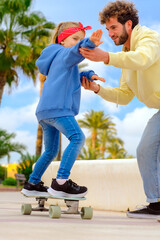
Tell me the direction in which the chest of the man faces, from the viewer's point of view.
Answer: to the viewer's left

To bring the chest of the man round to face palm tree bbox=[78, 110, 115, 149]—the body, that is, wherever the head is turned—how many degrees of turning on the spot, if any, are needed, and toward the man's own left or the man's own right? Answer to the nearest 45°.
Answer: approximately 90° to the man's own right

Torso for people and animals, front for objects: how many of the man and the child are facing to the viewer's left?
1

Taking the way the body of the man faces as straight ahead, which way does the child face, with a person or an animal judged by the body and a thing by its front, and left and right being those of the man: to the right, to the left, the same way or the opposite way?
the opposite way

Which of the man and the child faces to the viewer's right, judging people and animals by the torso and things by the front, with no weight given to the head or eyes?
the child

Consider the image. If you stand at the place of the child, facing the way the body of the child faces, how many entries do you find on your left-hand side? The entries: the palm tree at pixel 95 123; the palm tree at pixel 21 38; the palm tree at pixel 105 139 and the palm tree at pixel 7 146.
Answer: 4

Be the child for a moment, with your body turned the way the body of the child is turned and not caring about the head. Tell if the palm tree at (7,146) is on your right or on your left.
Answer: on your left

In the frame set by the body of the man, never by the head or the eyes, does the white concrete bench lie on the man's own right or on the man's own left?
on the man's own right

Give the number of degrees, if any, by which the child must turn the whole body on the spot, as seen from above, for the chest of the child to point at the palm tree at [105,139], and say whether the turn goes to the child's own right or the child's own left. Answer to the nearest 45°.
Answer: approximately 90° to the child's own left

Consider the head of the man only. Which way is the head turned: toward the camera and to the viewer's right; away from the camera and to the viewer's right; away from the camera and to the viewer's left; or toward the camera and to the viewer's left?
toward the camera and to the viewer's left

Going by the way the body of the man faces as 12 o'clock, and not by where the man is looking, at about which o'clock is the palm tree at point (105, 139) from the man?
The palm tree is roughly at 3 o'clock from the man.

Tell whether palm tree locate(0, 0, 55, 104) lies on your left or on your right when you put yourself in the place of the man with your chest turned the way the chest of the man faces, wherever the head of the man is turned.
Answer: on your right

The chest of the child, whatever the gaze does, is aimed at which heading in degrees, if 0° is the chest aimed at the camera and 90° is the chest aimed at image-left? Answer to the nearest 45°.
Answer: approximately 270°

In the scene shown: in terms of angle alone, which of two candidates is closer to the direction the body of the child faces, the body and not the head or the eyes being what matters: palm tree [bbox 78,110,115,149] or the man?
the man

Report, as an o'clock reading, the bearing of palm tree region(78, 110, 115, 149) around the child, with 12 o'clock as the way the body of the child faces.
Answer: The palm tree is roughly at 9 o'clock from the child.
